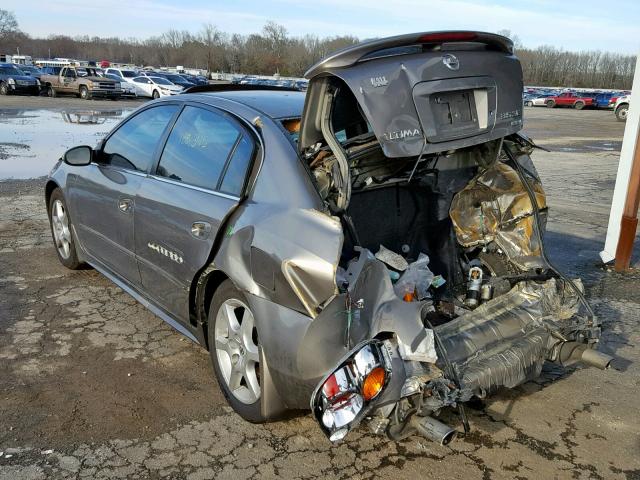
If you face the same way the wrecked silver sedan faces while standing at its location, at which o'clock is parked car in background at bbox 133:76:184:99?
The parked car in background is roughly at 1 o'clock from the wrecked silver sedan.

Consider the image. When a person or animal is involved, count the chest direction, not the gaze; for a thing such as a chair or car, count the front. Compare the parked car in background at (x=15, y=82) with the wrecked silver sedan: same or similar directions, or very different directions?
very different directions

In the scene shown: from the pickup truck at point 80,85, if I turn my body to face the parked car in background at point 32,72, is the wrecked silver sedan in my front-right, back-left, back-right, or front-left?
back-left

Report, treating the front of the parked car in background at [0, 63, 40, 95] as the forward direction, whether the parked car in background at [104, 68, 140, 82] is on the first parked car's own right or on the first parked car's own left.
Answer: on the first parked car's own left

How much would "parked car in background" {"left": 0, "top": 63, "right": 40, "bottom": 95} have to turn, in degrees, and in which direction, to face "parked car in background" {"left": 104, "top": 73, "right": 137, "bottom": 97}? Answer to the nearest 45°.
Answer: approximately 45° to its left

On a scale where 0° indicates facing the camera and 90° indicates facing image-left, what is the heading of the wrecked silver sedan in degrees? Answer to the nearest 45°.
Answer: approximately 135°

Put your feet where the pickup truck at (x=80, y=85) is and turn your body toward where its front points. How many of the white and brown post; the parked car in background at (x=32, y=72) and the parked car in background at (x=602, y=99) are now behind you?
1

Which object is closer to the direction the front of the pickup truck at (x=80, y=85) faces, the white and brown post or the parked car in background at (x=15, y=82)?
the white and brown post

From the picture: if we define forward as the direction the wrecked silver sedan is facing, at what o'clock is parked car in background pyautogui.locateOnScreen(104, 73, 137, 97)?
The parked car in background is roughly at 1 o'clock from the wrecked silver sedan.

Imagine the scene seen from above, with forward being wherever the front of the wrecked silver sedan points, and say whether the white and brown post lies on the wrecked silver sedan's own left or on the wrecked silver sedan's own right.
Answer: on the wrecked silver sedan's own right
